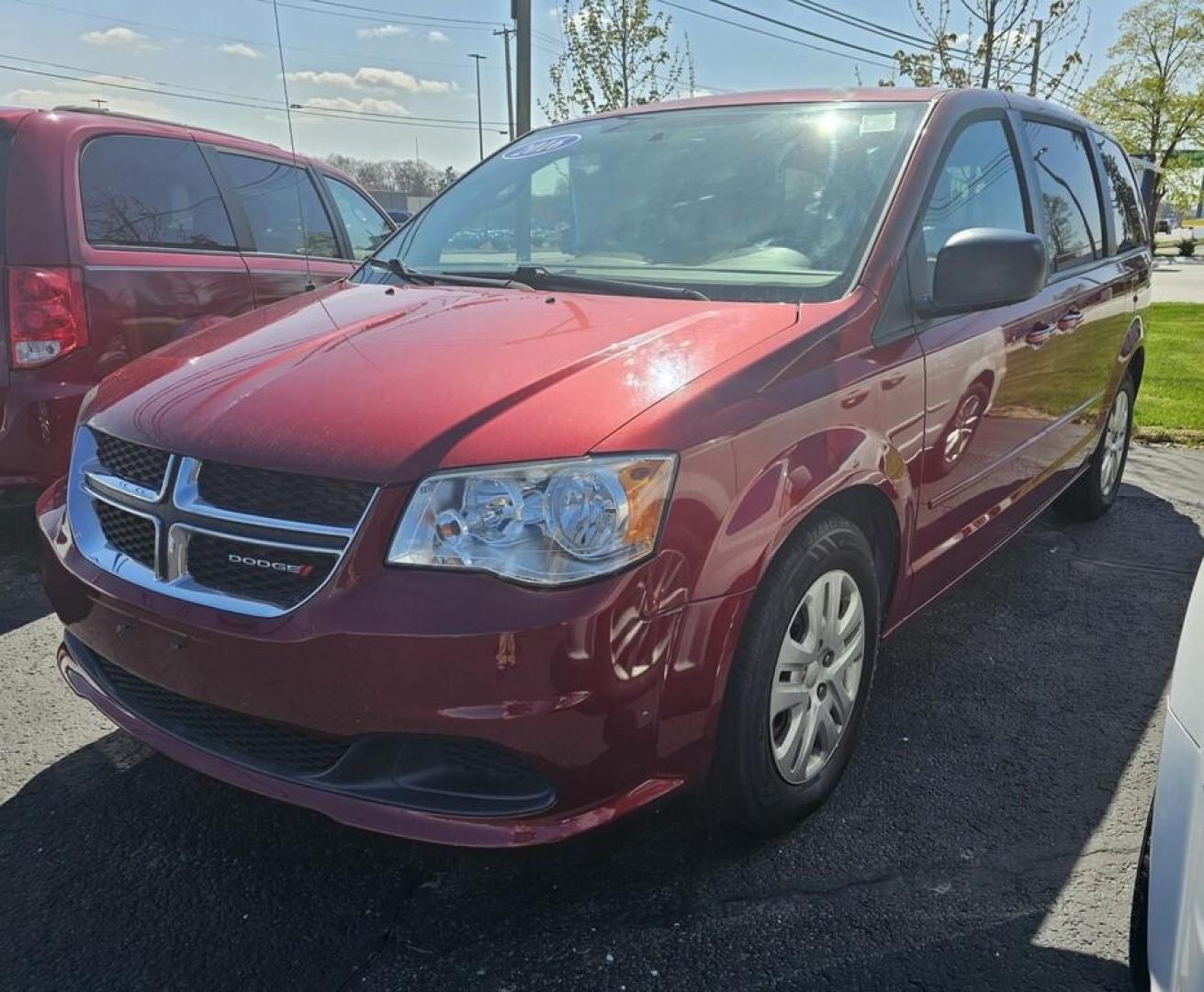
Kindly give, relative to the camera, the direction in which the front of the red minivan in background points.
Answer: facing away from the viewer and to the right of the viewer

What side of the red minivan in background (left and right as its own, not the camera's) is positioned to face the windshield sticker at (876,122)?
right

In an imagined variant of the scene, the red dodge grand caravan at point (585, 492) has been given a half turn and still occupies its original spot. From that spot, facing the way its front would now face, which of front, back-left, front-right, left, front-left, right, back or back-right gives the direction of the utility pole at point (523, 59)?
front-left

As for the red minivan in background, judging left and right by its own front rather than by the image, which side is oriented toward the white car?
right

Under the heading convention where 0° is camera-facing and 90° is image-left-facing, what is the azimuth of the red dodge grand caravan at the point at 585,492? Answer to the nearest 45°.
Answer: approximately 45°

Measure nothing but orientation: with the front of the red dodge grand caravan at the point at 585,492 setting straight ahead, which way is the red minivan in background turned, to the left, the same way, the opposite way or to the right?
the opposite way

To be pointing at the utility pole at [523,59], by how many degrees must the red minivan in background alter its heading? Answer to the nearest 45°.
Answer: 0° — it already faces it

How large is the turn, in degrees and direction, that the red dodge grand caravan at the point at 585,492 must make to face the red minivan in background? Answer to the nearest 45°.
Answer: approximately 90° to its right

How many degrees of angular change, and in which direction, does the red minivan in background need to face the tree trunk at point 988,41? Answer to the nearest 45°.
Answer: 0° — it already faces it
